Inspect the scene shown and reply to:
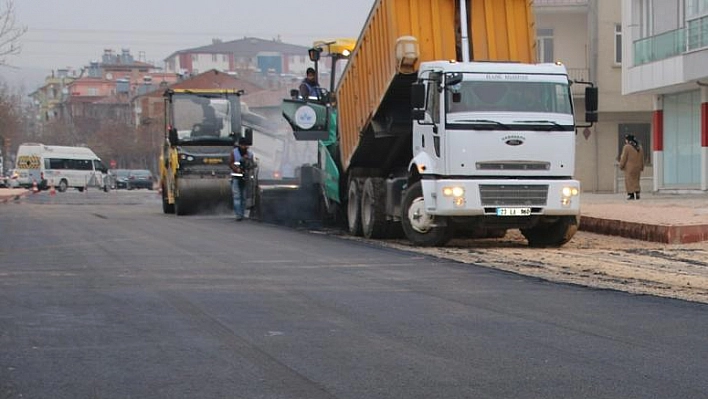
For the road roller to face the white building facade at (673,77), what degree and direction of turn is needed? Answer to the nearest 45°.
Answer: approximately 90° to its left

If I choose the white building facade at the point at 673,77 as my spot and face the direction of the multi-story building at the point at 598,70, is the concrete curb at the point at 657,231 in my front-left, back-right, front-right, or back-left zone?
back-left

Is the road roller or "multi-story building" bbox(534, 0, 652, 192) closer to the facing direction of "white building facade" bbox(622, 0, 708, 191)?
the road roller

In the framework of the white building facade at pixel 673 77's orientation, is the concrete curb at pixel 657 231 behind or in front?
in front

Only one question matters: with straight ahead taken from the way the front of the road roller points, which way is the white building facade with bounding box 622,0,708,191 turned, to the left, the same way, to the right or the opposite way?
to the right

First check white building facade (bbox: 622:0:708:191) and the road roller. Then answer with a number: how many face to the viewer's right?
0

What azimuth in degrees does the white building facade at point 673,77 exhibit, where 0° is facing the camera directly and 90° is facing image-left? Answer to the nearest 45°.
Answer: approximately 45°

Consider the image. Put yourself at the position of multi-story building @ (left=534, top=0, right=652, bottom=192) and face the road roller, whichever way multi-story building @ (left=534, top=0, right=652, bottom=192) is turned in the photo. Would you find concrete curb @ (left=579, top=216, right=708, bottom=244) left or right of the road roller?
left

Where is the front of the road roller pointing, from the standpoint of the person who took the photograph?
facing the viewer

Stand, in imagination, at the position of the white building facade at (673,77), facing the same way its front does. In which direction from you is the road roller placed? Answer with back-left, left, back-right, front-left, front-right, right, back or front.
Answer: front

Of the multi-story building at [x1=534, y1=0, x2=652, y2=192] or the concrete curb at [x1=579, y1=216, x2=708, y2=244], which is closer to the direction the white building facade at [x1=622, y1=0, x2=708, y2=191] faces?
the concrete curb
